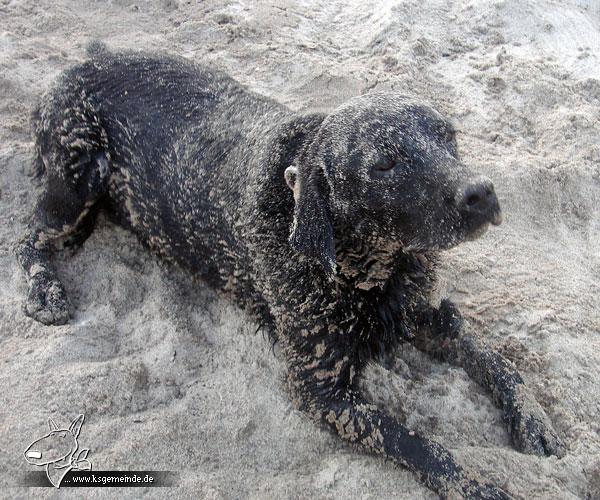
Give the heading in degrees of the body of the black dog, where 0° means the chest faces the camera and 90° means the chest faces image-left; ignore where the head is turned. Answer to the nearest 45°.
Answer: approximately 315°
